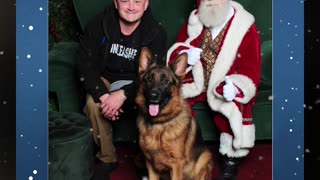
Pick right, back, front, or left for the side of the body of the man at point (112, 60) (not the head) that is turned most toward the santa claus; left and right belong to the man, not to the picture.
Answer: left

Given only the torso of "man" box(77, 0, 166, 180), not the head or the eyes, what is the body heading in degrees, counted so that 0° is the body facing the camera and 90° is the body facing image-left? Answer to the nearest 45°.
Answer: approximately 0°
